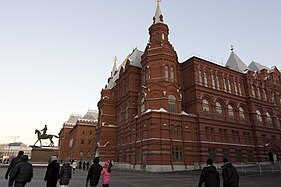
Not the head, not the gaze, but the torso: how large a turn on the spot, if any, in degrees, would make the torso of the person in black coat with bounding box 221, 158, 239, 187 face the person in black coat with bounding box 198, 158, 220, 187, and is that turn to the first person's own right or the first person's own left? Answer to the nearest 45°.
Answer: approximately 90° to the first person's own left

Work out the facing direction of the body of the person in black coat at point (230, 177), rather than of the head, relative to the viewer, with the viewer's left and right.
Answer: facing away from the viewer and to the left of the viewer

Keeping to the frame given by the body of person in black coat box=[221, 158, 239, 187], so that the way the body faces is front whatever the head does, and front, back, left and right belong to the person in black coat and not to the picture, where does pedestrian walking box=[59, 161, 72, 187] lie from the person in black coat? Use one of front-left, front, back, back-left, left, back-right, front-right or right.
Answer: front-left

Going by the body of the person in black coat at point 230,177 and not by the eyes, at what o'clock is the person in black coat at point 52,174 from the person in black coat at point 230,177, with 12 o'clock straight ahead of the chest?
the person in black coat at point 52,174 is roughly at 10 o'clock from the person in black coat at point 230,177.

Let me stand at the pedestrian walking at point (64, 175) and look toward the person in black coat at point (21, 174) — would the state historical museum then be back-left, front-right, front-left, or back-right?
back-right
